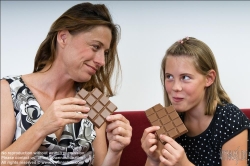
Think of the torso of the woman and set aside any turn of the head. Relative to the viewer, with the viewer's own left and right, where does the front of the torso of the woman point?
facing the viewer and to the right of the viewer

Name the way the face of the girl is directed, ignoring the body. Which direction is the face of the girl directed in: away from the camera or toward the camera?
toward the camera

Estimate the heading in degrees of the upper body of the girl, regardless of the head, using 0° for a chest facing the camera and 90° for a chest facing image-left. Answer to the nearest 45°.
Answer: approximately 45°

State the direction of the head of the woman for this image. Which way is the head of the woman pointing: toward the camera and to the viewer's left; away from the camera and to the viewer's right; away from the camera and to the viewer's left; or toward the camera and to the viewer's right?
toward the camera and to the viewer's right

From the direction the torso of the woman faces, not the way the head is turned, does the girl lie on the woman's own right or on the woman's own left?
on the woman's own left

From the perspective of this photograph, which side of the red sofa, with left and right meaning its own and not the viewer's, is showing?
front
